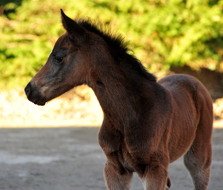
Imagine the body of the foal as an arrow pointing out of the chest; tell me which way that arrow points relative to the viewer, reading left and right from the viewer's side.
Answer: facing the viewer and to the left of the viewer
